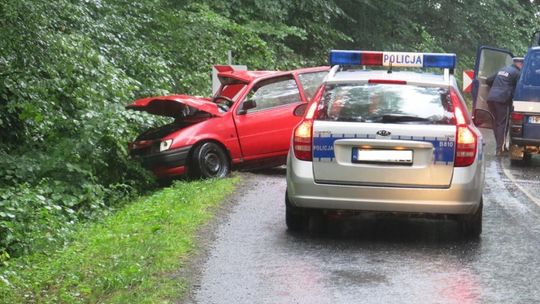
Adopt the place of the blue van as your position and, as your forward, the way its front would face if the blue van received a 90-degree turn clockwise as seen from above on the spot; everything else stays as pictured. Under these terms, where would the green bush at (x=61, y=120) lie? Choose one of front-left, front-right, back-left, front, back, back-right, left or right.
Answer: back-right

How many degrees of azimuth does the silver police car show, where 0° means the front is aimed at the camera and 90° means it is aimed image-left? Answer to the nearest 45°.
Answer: approximately 180°

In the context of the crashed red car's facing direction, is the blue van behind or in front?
behind

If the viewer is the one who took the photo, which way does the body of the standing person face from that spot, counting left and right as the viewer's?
facing away from the viewer and to the right of the viewer

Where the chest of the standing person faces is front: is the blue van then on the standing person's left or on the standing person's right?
on the standing person's right

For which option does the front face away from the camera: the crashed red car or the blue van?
the blue van

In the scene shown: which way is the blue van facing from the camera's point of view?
away from the camera

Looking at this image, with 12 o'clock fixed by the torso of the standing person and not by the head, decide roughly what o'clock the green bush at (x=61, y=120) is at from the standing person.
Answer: The green bush is roughly at 6 o'clock from the standing person.

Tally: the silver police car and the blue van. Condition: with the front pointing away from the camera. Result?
2
